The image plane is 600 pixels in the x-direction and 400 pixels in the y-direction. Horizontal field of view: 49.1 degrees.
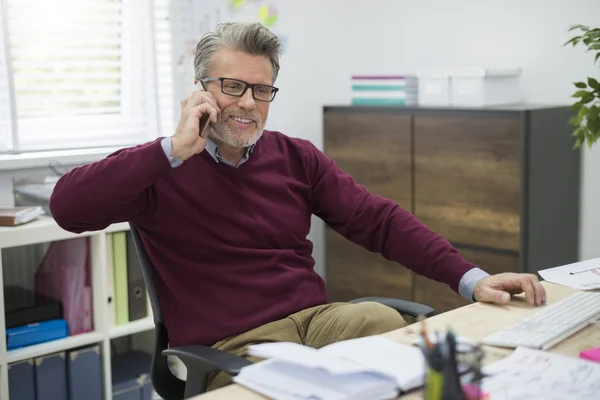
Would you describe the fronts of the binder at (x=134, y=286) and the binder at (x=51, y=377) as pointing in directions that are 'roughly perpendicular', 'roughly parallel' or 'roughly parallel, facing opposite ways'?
roughly parallel

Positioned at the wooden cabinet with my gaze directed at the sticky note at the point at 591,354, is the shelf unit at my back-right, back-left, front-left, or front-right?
front-right

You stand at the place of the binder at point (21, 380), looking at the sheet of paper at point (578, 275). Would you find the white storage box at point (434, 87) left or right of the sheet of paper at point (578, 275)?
left

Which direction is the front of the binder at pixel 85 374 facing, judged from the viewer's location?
facing the viewer and to the right of the viewer

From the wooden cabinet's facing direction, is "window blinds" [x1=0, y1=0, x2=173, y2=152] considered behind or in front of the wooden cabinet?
in front

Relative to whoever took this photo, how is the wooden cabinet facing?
facing the viewer and to the left of the viewer

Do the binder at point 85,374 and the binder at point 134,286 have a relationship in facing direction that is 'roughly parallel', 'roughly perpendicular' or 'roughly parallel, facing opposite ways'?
roughly parallel

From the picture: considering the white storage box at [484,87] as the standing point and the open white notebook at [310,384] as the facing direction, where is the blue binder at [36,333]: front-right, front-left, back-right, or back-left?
front-right
